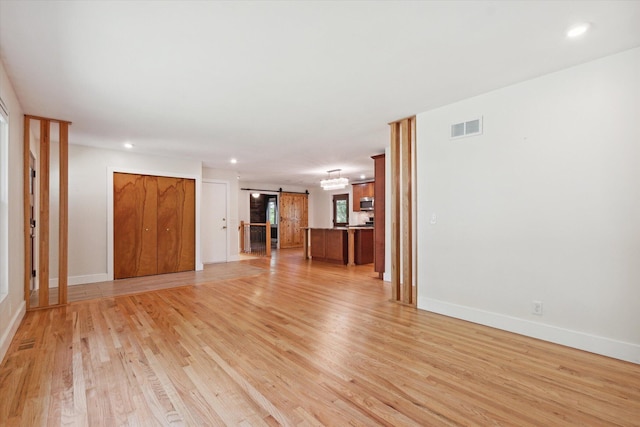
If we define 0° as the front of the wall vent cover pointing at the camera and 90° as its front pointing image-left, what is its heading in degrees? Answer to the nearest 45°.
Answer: approximately 45°

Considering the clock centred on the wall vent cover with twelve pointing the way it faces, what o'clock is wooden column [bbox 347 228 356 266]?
The wooden column is roughly at 3 o'clock from the wall vent cover.

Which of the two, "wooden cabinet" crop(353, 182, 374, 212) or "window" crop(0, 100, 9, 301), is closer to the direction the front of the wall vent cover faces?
the window

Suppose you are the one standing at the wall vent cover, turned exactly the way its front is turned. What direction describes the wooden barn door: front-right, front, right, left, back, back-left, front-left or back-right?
right

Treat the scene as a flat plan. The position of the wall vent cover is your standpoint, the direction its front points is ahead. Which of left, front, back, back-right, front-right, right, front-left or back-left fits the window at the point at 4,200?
front

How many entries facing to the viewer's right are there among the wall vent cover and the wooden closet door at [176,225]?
0

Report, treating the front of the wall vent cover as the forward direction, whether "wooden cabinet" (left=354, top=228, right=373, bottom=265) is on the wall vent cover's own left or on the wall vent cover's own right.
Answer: on the wall vent cover's own right

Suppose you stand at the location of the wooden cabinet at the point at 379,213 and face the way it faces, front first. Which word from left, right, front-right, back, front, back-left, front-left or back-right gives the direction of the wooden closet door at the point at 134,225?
front-right

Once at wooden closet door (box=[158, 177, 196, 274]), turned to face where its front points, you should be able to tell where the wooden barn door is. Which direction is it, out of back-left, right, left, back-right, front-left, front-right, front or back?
back-left

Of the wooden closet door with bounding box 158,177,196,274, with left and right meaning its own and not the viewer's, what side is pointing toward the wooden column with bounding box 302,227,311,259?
left

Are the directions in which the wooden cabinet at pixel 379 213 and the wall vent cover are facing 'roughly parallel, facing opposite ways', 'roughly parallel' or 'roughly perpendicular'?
roughly parallel

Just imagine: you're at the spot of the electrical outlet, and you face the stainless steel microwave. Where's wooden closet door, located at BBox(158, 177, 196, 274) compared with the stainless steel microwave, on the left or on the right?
left

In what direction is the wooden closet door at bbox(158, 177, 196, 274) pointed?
toward the camera
